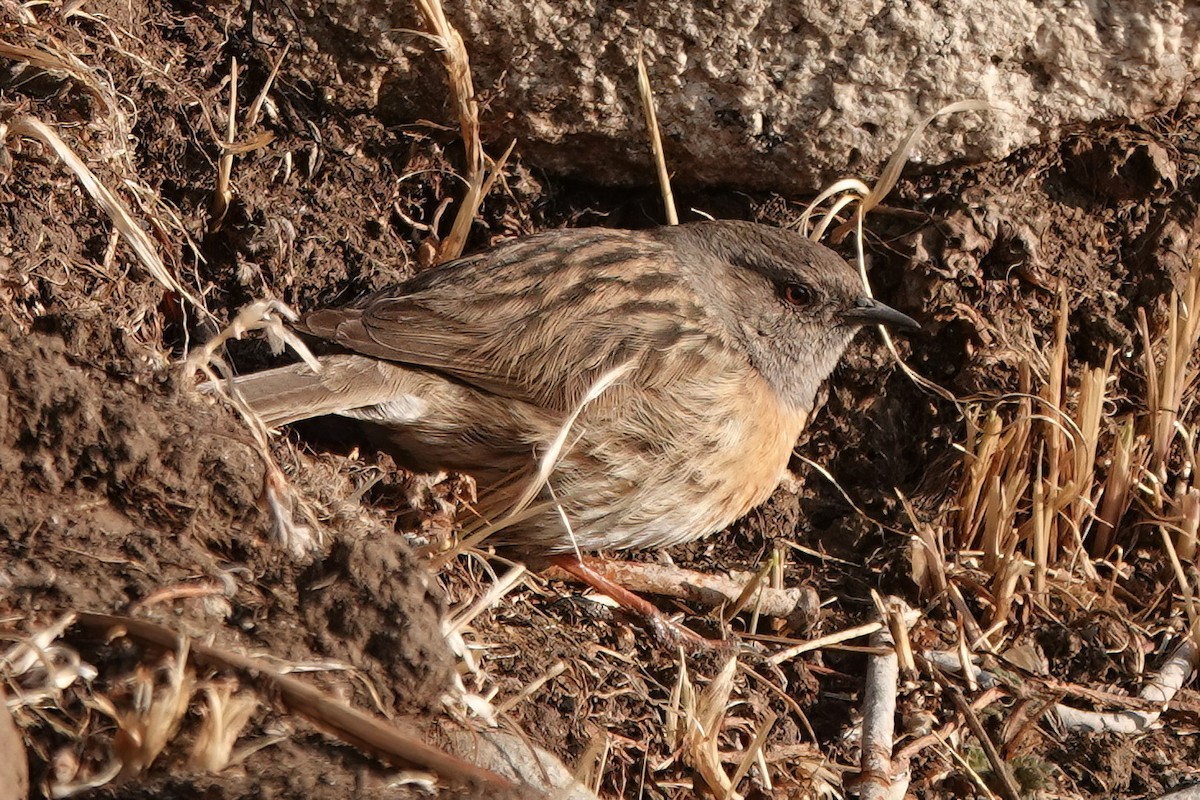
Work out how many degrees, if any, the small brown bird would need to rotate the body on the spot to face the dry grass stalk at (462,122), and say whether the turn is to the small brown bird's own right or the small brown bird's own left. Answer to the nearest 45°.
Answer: approximately 135° to the small brown bird's own left

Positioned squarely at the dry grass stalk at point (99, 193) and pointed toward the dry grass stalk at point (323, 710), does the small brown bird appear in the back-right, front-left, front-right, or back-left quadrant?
front-left

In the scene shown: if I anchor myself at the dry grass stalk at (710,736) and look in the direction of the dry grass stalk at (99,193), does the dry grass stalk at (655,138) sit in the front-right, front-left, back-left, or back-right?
front-right

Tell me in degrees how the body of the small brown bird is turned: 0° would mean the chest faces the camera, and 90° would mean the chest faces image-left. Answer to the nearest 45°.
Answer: approximately 270°

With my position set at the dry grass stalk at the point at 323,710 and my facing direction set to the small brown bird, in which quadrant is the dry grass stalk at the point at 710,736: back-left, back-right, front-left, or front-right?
front-right

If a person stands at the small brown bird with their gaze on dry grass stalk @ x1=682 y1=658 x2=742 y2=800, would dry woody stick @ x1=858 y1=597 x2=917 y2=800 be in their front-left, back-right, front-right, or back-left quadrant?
front-left

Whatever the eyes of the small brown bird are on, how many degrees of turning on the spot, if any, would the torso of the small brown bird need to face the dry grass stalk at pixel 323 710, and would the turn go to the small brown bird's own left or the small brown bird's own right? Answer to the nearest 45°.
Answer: approximately 90° to the small brown bird's own right

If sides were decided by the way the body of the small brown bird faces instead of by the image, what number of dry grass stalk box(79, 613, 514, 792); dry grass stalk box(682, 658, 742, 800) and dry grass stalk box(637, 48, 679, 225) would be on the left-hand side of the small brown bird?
1

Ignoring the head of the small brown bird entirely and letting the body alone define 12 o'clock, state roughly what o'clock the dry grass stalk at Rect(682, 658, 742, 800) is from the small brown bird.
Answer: The dry grass stalk is roughly at 2 o'clock from the small brown bird.

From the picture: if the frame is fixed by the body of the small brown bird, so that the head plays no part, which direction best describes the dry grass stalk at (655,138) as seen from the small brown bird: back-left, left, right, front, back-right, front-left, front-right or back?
left

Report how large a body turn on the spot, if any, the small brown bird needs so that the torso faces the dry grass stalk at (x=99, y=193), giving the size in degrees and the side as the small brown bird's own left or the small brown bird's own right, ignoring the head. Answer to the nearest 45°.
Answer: approximately 180°

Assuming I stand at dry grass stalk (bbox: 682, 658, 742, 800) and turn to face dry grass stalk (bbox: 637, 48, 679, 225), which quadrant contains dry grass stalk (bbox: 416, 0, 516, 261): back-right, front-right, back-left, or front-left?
front-left

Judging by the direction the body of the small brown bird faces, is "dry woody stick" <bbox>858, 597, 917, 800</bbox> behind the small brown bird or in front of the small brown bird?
in front
